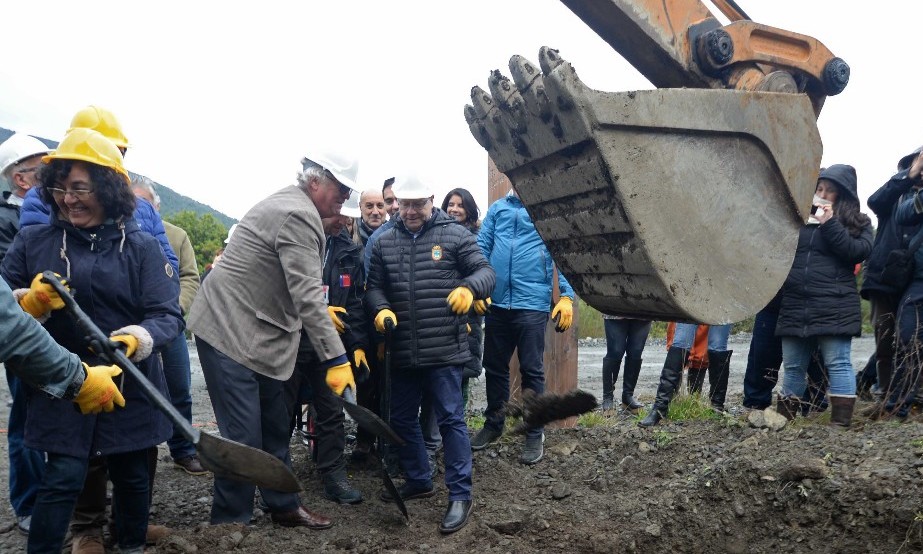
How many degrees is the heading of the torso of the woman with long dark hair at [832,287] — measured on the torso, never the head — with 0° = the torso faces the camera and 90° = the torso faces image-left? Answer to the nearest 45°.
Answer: approximately 45°

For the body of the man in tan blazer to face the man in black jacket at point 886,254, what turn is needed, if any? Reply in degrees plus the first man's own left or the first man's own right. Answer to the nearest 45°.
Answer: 0° — they already face them

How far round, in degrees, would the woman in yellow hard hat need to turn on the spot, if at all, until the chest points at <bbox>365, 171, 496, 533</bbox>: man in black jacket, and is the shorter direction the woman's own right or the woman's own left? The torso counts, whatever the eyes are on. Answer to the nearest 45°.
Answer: approximately 90° to the woman's own left

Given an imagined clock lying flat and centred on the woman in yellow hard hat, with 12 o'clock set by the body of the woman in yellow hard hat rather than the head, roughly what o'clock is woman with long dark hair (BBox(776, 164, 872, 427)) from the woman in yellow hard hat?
The woman with long dark hair is roughly at 9 o'clock from the woman in yellow hard hat.

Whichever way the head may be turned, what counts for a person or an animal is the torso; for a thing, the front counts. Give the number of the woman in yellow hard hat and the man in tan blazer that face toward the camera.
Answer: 1

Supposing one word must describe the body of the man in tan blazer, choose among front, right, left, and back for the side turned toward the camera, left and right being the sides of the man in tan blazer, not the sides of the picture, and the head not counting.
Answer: right

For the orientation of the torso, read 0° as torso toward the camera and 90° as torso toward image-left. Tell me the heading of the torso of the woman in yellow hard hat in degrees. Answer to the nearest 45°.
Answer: approximately 0°

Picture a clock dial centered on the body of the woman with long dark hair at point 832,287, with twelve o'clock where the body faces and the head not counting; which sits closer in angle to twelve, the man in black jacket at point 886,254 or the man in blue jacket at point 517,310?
the man in blue jacket

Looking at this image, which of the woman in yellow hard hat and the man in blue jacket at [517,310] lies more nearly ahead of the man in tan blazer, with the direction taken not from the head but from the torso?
the man in blue jacket

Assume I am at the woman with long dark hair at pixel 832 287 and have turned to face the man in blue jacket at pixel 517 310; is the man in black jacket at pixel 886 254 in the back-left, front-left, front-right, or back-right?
back-right
